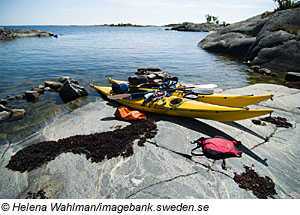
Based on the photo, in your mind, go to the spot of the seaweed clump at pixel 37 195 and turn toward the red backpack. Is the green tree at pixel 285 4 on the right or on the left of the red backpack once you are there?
left

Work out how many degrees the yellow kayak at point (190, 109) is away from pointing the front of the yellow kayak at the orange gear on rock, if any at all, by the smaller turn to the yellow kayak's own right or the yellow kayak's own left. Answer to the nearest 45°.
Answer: approximately 135° to the yellow kayak's own right

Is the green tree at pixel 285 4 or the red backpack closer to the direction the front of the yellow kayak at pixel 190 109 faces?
the red backpack

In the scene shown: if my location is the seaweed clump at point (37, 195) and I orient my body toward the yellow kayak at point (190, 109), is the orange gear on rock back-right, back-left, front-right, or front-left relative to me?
front-left

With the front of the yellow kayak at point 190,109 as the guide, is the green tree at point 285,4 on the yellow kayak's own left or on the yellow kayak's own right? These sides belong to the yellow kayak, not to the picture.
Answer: on the yellow kayak's own left

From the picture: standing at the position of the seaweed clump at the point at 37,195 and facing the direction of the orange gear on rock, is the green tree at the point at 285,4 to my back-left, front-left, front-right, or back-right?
front-right

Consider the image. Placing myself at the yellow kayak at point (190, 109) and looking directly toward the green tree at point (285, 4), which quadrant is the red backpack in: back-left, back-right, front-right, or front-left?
back-right

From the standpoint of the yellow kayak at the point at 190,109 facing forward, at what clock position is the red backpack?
The red backpack is roughly at 1 o'clock from the yellow kayak.

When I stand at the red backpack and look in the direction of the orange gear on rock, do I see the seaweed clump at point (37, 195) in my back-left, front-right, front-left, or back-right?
front-left

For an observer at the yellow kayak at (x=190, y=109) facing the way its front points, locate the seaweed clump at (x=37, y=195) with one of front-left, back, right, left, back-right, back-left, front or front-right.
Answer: right
